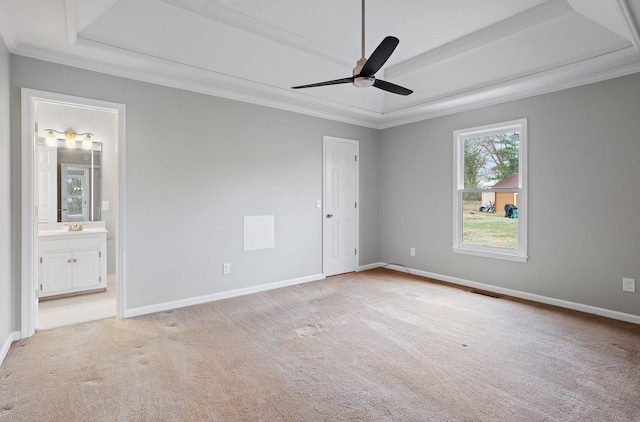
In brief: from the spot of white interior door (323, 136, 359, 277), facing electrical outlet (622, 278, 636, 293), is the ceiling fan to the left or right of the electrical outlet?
right

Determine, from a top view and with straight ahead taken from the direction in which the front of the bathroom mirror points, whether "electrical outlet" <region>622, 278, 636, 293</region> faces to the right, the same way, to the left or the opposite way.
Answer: to the right

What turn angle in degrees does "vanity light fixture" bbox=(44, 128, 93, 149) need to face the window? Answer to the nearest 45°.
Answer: approximately 45° to its left

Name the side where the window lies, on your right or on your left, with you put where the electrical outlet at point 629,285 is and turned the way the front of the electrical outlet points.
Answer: on your right

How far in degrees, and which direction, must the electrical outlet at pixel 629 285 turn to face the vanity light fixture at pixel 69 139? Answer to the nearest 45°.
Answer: approximately 45° to its right
